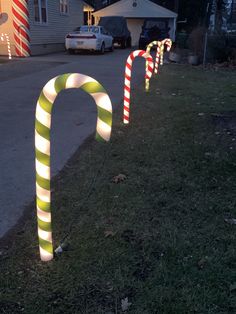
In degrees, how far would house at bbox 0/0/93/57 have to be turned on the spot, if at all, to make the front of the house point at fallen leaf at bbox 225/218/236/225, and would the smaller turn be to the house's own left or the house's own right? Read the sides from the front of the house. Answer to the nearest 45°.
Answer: approximately 45° to the house's own left

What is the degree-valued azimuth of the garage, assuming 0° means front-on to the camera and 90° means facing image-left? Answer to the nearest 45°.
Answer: approximately 0°

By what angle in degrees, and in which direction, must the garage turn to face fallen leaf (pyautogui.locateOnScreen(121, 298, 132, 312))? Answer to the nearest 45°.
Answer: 0° — it already faces it

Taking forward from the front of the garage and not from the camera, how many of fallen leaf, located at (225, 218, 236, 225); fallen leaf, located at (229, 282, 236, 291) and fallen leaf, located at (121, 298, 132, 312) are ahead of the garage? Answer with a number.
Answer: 3

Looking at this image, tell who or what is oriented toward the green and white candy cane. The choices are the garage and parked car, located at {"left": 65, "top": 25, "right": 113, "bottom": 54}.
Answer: the garage

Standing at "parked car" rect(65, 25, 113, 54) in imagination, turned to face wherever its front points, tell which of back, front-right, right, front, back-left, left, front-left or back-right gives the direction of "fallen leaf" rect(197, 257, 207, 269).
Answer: back-right

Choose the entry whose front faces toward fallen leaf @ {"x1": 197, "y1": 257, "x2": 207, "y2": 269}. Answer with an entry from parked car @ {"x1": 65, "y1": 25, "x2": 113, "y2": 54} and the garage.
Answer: the garage

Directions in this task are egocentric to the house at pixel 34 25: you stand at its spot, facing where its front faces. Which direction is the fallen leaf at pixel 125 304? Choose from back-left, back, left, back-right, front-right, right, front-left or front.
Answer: front-left

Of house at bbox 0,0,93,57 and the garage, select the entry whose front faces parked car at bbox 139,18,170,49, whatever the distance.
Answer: the garage

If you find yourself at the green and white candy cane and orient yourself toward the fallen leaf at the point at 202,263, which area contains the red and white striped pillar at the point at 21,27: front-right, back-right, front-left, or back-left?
back-left

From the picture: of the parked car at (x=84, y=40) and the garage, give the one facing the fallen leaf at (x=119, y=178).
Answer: the garage

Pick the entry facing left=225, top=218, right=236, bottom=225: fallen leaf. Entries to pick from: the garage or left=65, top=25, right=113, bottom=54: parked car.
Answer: the garage

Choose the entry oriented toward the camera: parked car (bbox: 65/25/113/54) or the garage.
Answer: the garage

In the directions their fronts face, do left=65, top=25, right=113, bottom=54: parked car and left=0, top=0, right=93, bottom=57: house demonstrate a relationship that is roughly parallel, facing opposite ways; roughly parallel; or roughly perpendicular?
roughly parallel, facing opposite ways
